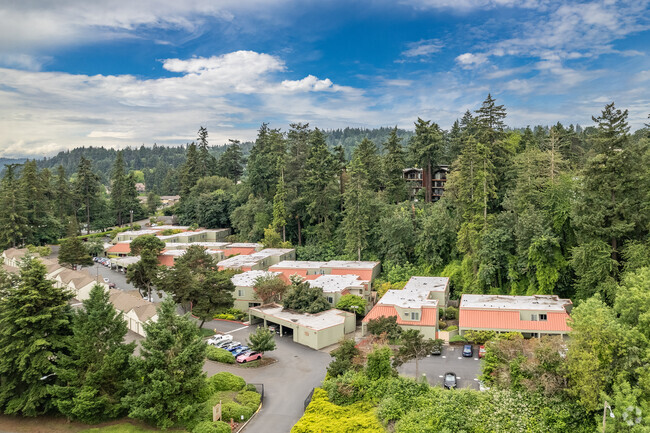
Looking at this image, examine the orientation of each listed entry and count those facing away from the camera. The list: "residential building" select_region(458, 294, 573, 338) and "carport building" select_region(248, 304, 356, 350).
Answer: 0

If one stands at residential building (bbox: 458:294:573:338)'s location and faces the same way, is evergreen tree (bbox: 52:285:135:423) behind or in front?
in front

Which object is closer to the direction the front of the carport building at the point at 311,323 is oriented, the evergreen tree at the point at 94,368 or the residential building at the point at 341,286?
the evergreen tree

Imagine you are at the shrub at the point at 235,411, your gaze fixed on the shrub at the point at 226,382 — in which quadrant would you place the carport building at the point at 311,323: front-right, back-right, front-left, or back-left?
front-right

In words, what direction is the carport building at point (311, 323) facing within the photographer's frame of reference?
facing the viewer and to the left of the viewer

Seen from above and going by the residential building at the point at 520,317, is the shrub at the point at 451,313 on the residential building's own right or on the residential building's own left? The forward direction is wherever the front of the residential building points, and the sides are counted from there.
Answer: on the residential building's own right

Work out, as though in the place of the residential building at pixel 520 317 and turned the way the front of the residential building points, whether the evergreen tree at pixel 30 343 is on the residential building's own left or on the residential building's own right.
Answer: on the residential building's own right

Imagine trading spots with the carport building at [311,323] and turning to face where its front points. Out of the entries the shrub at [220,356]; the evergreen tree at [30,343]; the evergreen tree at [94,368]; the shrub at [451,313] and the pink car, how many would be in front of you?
4

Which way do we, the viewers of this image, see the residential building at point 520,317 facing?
facing the viewer

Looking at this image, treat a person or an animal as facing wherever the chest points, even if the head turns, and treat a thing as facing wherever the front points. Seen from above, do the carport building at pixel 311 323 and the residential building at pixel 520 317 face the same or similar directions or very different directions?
same or similar directions

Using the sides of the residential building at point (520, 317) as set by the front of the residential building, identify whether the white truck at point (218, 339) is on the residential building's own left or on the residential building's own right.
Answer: on the residential building's own right

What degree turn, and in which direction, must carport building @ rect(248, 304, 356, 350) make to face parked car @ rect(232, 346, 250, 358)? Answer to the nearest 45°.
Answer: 0° — it already faces it

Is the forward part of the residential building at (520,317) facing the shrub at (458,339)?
no

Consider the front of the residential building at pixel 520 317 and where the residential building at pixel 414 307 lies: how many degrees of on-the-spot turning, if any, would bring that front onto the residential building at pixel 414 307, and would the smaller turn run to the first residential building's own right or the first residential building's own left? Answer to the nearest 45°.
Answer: approximately 90° to the first residential building's own right
